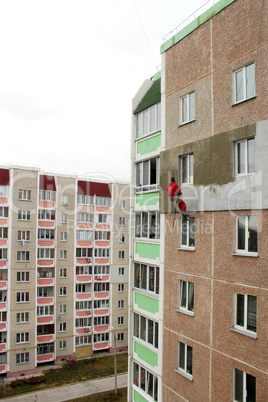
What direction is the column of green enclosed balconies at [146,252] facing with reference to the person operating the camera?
facing the viewer and to the left of the viewer

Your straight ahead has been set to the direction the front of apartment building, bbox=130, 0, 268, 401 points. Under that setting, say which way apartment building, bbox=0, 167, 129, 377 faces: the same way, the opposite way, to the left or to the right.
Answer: to the left

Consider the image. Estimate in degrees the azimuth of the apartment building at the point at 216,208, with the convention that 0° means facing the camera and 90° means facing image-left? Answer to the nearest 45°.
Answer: approximately 45°

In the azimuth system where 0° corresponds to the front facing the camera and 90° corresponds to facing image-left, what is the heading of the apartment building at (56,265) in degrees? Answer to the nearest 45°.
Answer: approximately 315°

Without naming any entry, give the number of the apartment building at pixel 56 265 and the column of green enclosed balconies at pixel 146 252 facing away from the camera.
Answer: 0

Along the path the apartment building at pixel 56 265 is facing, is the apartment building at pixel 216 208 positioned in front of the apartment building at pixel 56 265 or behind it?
in front
